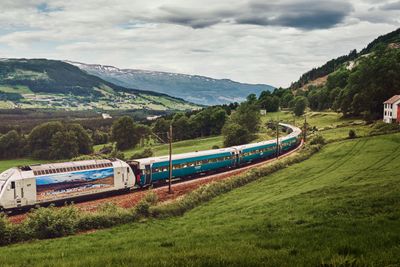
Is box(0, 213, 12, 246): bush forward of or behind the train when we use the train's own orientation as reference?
forward

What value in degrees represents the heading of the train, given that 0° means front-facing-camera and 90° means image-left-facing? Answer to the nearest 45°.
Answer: approximately 45°

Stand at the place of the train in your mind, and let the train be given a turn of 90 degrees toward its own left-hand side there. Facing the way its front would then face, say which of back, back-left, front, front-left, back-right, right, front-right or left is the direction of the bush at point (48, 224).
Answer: front-right
